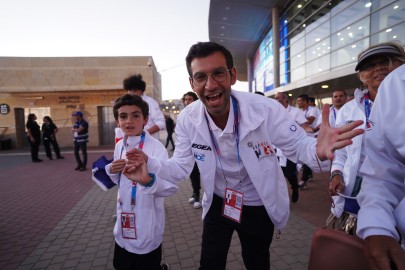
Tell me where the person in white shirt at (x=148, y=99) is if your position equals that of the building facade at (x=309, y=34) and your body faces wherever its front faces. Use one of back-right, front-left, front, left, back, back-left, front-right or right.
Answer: front-left

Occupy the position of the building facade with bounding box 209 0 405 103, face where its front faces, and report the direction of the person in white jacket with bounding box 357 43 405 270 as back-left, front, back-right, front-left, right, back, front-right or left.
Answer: front-left

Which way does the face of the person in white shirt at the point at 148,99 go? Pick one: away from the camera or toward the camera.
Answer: away from the camera

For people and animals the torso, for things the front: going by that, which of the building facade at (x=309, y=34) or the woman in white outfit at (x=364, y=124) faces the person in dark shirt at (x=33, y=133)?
the building facade

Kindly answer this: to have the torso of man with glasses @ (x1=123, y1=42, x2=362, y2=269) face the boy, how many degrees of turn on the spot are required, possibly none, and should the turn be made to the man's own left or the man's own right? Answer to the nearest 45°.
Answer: approximately 90° to the man's own right

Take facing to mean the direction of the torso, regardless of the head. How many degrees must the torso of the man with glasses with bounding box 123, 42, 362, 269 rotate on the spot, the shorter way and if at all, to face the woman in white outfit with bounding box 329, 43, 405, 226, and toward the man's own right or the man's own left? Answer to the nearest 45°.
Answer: approximately 90° to the man's own left

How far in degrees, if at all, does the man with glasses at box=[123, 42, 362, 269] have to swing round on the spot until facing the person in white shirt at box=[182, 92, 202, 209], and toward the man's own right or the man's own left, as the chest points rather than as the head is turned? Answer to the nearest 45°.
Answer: approximately 180°
